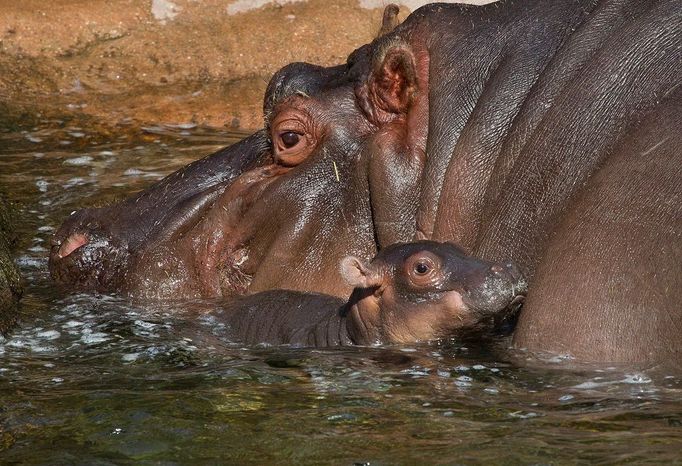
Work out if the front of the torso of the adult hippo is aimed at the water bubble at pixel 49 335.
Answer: yes

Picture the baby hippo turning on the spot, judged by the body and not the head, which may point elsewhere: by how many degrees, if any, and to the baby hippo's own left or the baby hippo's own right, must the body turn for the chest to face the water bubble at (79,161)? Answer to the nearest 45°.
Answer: approximately 135° to the baby hippo's own left

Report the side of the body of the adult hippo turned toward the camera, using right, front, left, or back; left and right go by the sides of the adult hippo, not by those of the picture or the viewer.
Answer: left

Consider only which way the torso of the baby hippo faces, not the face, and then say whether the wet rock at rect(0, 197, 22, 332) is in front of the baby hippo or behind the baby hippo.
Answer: behind

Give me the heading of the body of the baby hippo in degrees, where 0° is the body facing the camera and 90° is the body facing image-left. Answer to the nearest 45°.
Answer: approximately 270°

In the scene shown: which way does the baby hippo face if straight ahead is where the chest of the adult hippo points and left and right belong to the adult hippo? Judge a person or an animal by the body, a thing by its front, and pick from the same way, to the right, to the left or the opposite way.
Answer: the opposite way

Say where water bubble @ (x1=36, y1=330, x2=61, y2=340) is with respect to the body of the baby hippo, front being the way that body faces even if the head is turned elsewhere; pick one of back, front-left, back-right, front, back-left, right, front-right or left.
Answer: back
